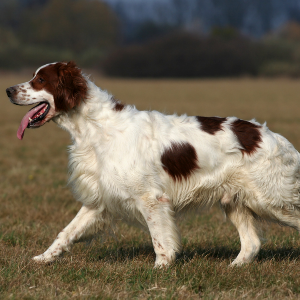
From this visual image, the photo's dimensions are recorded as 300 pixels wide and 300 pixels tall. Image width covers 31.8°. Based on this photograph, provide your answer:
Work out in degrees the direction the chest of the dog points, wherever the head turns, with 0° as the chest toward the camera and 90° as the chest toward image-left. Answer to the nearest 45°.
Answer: approximately 90°
